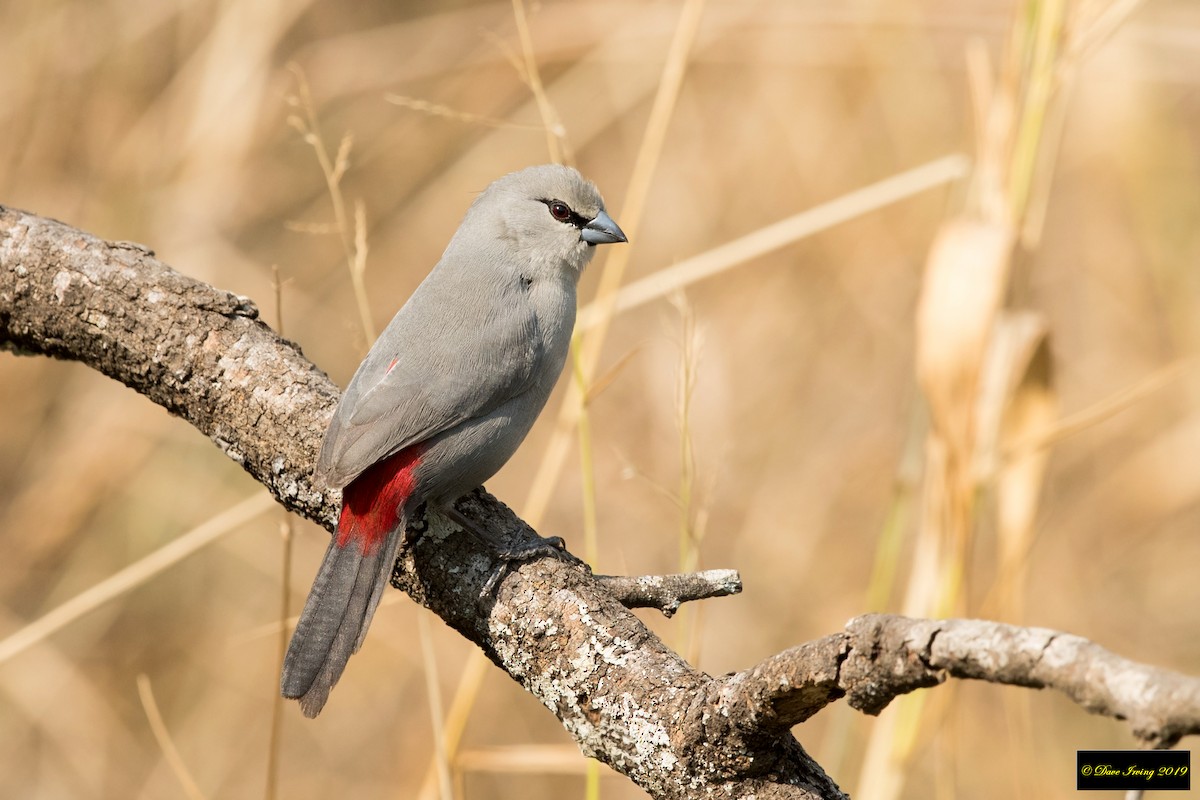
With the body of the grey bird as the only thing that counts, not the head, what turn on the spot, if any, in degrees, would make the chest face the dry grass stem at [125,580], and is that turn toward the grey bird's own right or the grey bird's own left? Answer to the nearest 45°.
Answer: approximately 135° to the grey bird's own left

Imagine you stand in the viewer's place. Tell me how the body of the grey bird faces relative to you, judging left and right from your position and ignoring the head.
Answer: facing to the right of the viewer
